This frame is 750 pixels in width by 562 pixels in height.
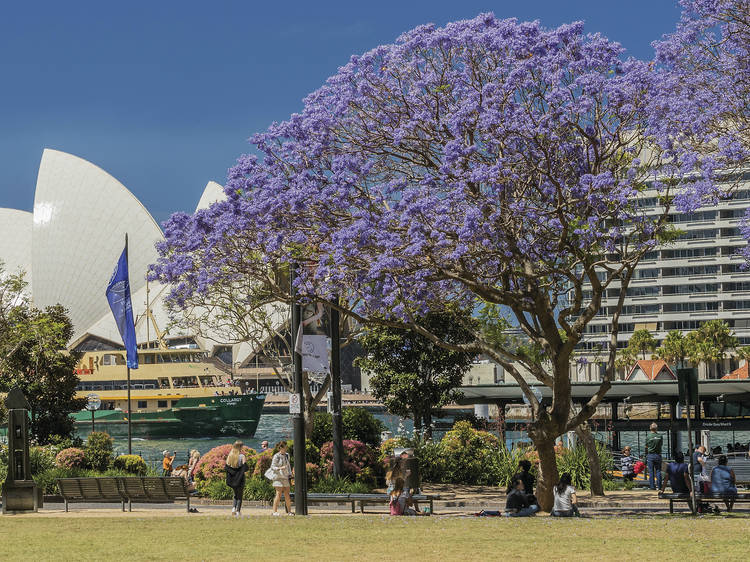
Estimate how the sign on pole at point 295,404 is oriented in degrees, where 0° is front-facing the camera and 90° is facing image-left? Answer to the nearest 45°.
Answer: approximately 0°

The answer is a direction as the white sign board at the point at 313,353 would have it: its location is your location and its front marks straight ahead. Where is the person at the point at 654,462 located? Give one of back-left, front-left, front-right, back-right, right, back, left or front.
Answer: back-left

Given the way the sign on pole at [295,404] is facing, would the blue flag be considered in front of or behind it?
behind

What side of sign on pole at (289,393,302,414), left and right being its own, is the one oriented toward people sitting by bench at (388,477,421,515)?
left

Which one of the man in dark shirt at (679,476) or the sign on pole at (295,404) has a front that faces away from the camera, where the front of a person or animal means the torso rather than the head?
the man in dark shirt

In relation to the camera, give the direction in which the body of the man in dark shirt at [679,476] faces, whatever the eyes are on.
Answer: away from the camera
